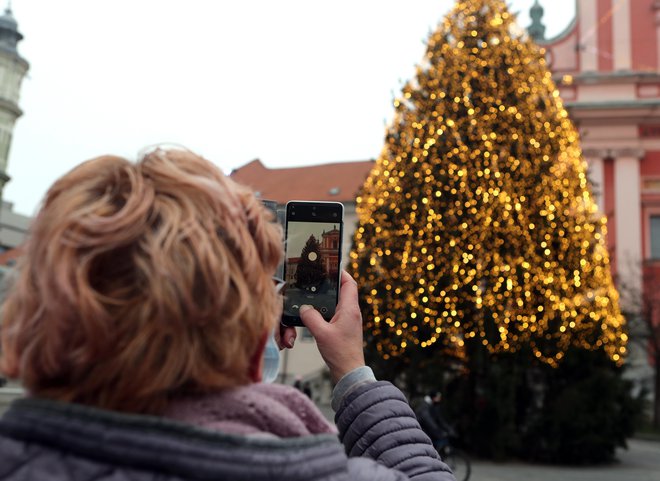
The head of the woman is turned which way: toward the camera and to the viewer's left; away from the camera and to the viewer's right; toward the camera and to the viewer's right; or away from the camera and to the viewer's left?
away from the camera and to the viewer's right

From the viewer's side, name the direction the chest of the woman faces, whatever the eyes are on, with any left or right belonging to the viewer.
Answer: facing away from the viewer and to the right of the viewer
